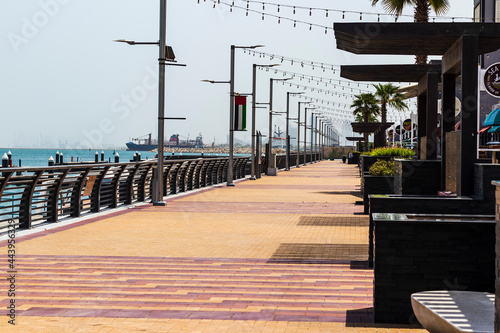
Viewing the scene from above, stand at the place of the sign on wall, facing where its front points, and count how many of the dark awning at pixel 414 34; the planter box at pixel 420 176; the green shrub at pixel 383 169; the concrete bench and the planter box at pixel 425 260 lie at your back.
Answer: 0

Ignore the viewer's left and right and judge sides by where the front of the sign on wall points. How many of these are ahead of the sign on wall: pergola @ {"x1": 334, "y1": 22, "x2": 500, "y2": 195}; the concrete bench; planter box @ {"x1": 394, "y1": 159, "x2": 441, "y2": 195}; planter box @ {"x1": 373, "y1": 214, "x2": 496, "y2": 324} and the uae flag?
4

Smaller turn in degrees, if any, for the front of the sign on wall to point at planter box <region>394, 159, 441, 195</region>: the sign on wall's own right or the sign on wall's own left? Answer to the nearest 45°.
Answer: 0° — it already faces it

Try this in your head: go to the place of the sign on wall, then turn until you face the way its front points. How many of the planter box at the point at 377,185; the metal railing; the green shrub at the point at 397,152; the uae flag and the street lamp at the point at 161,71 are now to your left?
0

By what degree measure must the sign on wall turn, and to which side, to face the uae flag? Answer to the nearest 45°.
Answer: approximately 135° to its right

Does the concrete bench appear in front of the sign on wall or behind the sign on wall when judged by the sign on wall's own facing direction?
in front

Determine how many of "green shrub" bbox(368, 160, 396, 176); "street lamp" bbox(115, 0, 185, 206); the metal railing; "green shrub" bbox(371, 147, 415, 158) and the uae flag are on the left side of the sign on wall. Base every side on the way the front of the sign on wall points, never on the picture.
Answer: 0

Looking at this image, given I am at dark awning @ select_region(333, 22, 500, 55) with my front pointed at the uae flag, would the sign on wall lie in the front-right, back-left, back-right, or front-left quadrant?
front-right
